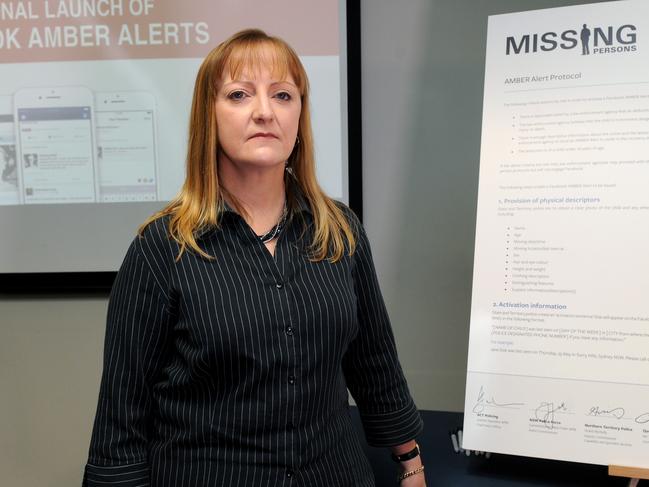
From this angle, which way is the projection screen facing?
toward the camera

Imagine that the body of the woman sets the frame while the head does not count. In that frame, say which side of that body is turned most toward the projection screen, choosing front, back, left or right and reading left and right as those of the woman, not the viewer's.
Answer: back

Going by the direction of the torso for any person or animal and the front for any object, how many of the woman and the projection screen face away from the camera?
0

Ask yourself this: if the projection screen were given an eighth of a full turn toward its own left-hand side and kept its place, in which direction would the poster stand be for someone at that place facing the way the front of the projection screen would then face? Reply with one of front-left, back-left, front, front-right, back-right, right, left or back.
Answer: front

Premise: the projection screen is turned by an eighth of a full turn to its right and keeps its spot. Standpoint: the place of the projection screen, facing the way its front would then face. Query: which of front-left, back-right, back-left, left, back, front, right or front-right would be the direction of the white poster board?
left

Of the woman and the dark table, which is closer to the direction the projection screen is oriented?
the woman

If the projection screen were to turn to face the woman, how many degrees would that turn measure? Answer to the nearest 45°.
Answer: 0° — it already faces them

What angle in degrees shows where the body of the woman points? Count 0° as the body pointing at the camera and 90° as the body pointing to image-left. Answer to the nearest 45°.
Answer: approximately 315°

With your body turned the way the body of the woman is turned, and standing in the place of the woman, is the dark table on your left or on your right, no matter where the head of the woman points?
on your left

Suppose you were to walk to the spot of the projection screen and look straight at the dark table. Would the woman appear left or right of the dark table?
right

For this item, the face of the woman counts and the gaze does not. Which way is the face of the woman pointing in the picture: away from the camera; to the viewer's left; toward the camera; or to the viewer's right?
toward the camera
